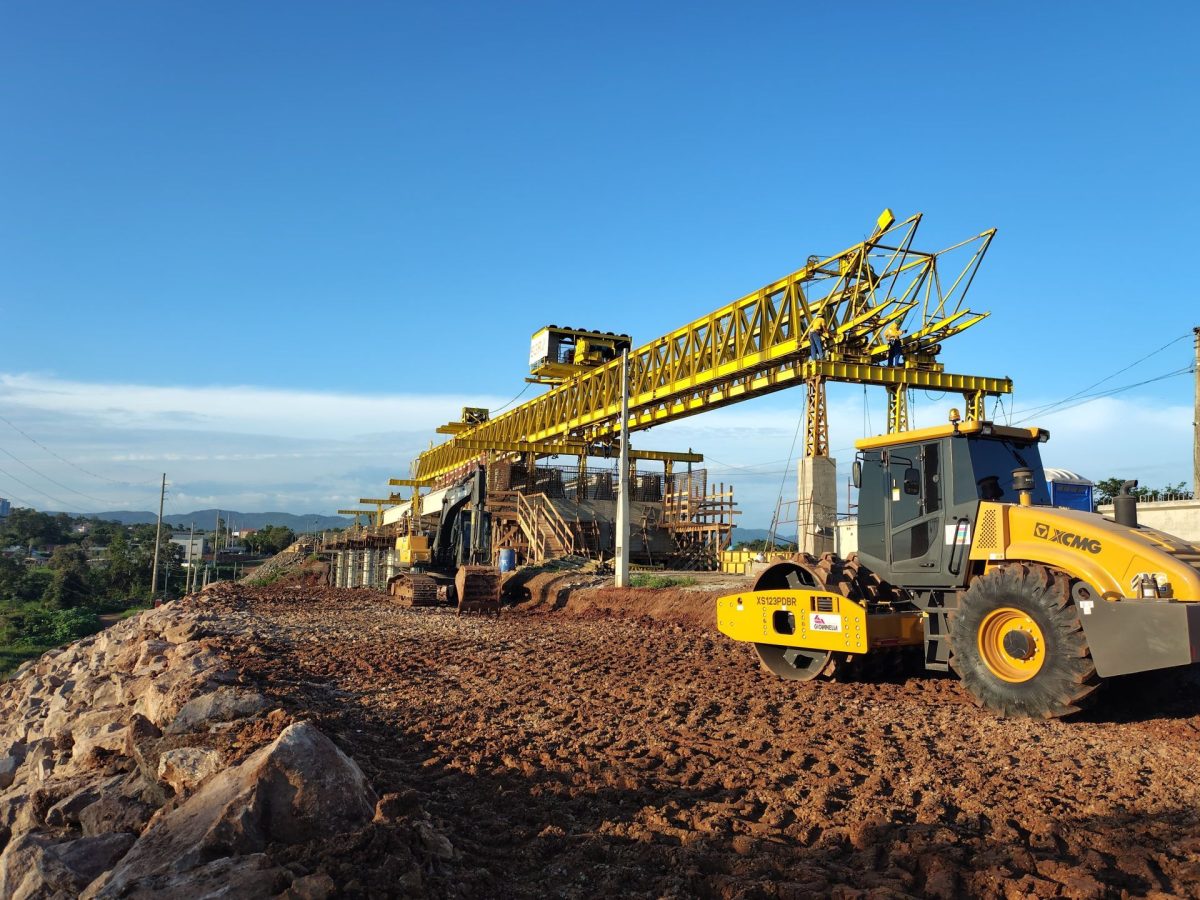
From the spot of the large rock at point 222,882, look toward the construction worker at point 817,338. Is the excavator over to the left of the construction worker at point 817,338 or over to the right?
left

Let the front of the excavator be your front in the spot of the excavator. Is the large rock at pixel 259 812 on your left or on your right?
on your right

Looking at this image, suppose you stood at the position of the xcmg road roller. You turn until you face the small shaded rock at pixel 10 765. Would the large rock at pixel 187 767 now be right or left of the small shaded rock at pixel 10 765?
left

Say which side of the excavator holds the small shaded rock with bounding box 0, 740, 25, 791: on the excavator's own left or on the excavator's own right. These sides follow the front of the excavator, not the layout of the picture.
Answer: on the excavator's own right

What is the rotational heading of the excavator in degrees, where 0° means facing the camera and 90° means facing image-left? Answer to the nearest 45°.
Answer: approximately 315°

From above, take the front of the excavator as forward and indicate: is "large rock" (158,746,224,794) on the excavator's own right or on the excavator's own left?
on the excavator's own right
